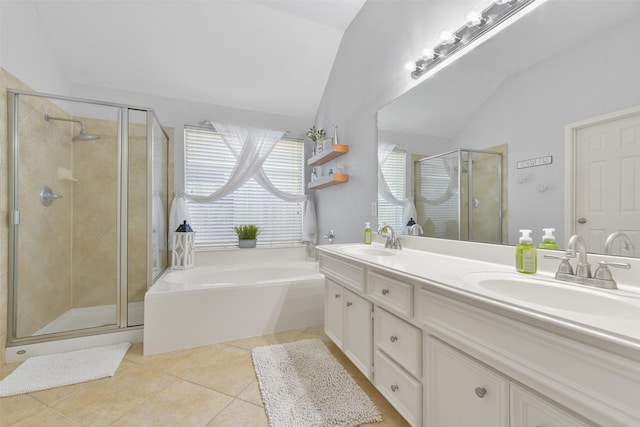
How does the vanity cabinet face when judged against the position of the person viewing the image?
facing the viewer and to the left of the viewer

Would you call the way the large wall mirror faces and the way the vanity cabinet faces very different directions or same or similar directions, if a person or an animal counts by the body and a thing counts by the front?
same or similar directions

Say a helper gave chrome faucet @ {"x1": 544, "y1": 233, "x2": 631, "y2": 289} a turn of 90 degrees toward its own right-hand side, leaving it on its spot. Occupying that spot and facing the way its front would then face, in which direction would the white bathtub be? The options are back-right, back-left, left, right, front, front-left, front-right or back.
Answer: front-left

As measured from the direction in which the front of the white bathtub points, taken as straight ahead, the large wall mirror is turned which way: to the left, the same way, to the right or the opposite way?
to the right

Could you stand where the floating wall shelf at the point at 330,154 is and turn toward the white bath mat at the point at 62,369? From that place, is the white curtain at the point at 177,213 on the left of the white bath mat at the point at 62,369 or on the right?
right

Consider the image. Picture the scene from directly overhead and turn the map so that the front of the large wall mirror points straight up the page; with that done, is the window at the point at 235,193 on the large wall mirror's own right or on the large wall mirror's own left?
on the large wall mirror's own right

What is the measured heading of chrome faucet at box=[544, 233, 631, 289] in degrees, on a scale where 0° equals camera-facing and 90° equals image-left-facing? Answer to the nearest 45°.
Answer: approximately 45°

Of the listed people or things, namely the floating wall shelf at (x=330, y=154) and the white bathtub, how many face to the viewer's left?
1

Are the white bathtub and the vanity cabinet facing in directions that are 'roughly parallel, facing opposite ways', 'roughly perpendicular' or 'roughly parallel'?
roughly perpendicular

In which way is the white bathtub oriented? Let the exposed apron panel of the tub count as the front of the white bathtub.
toward the camera

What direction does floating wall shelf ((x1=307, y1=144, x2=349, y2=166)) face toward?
to the viewer's left

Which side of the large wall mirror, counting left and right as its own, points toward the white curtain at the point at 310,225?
right

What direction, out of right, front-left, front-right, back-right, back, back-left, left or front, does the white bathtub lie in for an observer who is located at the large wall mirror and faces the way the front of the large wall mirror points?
front-right
